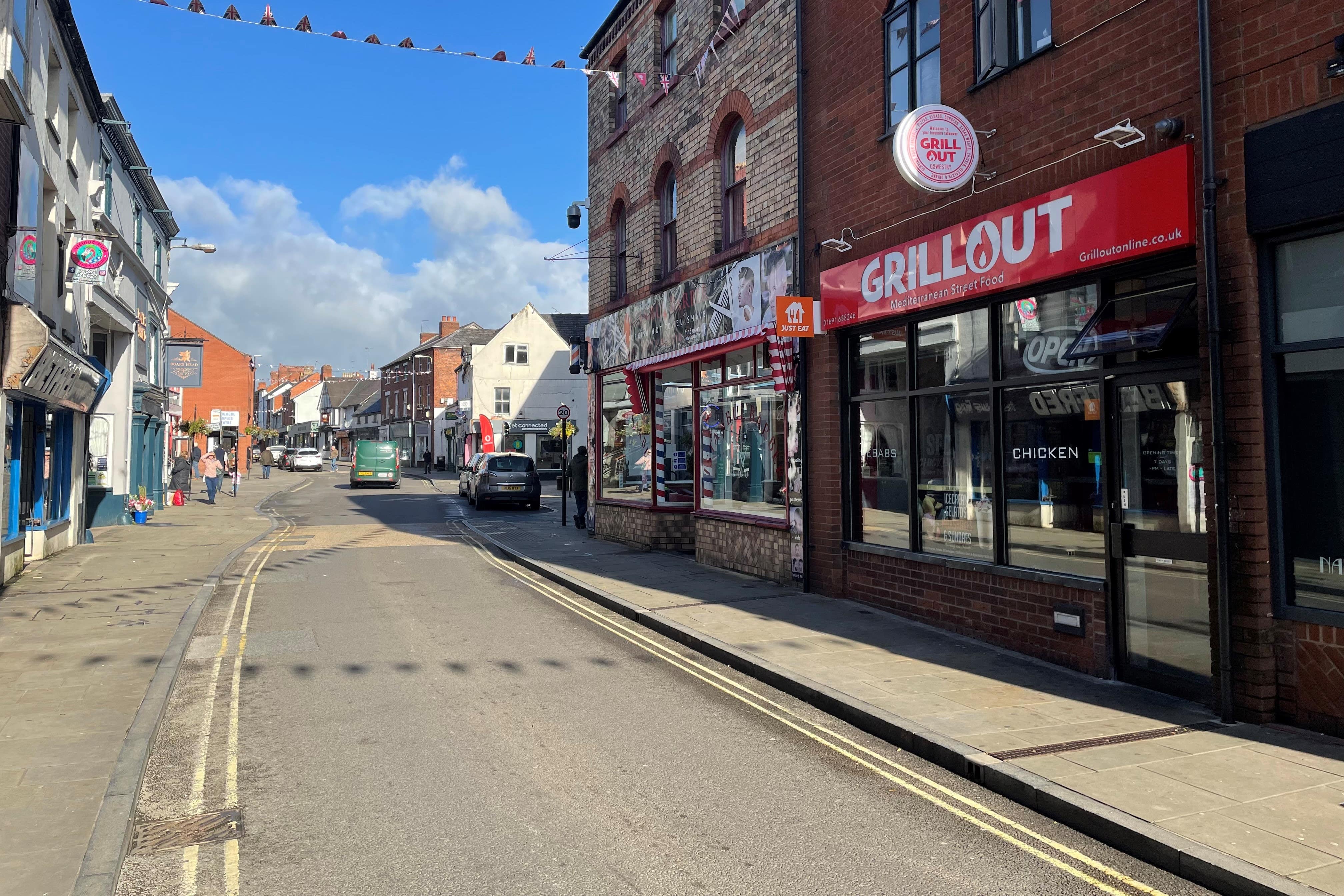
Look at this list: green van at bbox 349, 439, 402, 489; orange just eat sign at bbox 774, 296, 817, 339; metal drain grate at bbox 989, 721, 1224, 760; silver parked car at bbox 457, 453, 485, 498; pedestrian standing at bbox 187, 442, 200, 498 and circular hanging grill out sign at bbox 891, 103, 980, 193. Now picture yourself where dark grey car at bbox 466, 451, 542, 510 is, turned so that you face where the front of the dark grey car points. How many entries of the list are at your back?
3

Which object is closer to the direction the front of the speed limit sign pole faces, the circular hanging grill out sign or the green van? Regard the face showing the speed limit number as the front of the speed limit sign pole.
the circular hanging grill out sign

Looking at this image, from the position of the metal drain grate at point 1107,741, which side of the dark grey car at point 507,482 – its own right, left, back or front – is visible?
back

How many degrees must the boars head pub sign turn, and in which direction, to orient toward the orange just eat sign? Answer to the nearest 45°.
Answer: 0° — it already faces it

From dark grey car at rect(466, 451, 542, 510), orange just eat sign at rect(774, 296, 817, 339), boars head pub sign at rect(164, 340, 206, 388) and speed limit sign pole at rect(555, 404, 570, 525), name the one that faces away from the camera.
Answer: the dark grey car

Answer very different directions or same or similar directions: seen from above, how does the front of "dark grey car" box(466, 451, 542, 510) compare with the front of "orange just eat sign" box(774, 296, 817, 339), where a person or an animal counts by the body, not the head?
very different directions

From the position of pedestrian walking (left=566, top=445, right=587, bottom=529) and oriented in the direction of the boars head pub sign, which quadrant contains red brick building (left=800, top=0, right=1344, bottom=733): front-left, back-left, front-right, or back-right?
back-left

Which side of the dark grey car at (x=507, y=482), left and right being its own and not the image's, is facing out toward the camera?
back
